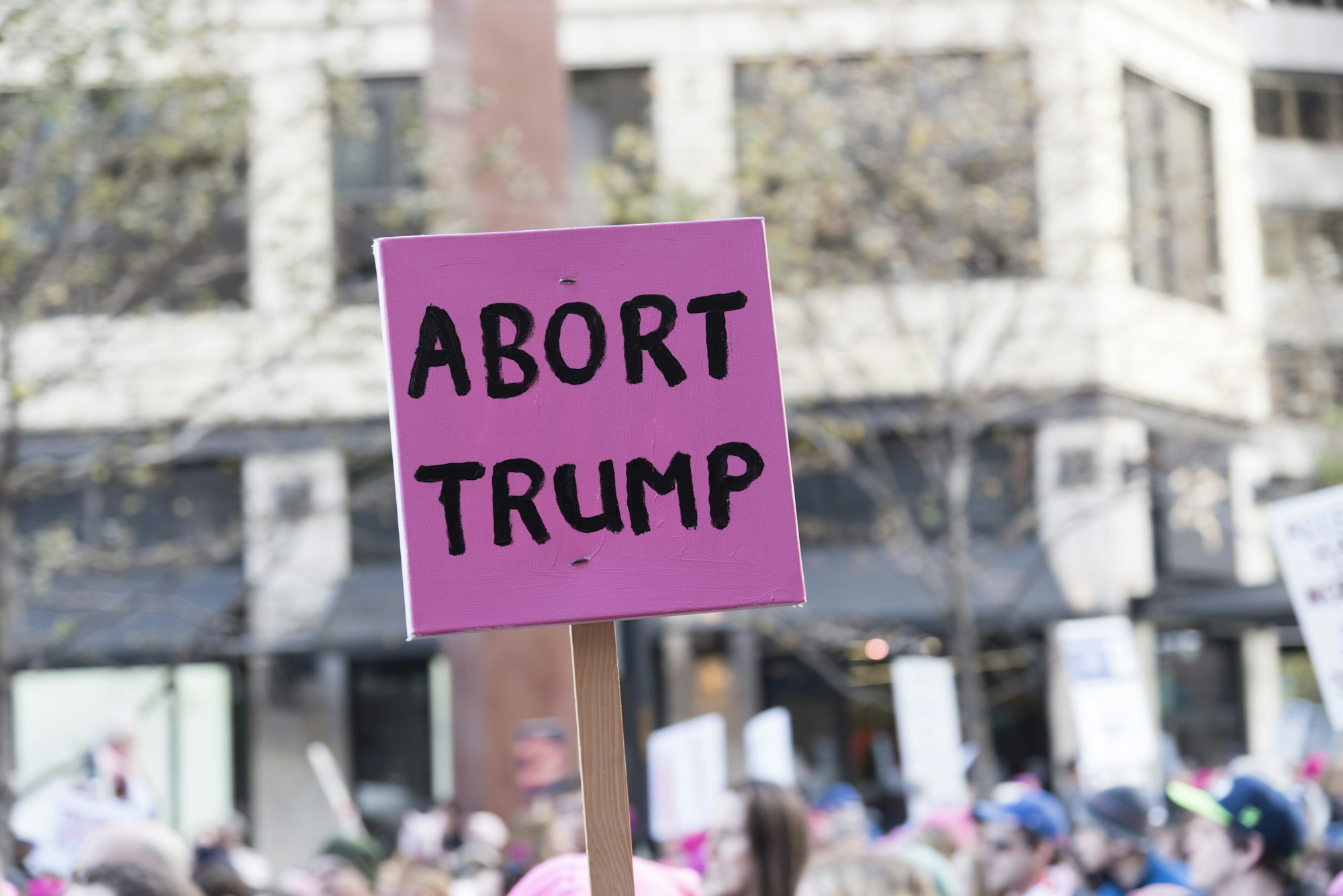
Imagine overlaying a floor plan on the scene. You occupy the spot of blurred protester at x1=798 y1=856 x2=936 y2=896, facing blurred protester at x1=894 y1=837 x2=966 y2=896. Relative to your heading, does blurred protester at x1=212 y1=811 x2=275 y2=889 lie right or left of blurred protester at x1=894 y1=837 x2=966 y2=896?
left

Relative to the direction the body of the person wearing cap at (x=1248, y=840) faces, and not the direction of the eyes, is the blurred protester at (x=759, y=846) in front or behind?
in front

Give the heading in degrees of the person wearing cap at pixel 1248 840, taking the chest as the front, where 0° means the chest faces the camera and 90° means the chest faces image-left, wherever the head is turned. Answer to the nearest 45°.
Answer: approximately 90°

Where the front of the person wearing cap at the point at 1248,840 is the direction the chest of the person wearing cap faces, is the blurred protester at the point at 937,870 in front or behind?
in front

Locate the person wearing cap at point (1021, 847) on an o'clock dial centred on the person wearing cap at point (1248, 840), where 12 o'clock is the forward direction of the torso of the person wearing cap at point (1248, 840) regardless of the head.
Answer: the person wearing cap at point (1021, 847) is roughly at 2 o'clock from the person wearing cap at point (1248, 840).
